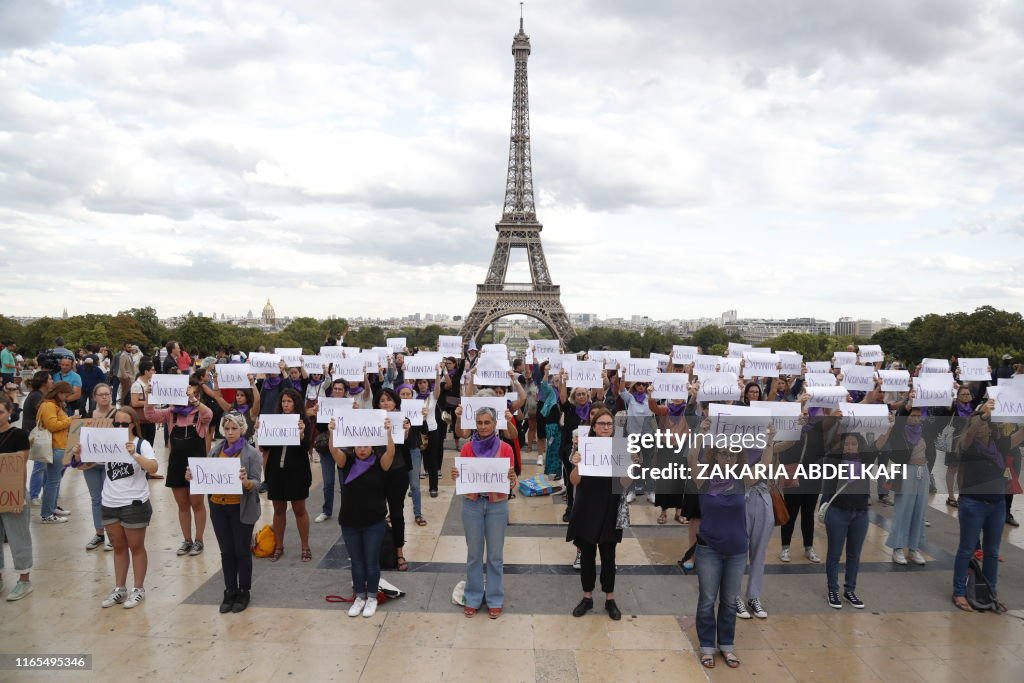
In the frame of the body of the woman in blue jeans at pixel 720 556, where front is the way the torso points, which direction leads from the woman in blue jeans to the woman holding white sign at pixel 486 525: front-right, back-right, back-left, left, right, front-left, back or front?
right

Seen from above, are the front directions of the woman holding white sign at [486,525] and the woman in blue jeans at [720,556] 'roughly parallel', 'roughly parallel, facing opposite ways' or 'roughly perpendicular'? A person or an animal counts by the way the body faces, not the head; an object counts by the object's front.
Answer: roughly parallel

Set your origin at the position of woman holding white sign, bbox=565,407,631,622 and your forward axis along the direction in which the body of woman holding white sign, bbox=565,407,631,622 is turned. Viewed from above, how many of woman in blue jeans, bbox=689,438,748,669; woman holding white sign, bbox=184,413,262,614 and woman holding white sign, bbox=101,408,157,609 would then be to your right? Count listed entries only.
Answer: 2

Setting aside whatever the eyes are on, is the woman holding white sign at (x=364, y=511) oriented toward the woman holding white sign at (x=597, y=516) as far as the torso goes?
no

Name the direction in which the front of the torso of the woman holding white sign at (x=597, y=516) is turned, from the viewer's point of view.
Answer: toward the camera

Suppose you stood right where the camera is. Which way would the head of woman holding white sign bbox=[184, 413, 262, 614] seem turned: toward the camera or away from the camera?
toward the camera

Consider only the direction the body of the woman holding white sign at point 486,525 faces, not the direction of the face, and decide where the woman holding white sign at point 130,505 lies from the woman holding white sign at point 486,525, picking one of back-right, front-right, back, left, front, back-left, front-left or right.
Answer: right

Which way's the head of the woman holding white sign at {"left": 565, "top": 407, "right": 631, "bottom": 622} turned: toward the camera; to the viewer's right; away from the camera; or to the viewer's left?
toward the camera

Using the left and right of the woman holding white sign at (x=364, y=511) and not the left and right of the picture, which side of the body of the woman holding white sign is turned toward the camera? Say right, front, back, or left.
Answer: front

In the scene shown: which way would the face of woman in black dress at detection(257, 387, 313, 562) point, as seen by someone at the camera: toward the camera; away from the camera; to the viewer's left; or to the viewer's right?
toward the camera

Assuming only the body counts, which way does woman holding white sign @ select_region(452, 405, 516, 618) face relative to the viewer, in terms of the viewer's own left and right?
facing the viewer

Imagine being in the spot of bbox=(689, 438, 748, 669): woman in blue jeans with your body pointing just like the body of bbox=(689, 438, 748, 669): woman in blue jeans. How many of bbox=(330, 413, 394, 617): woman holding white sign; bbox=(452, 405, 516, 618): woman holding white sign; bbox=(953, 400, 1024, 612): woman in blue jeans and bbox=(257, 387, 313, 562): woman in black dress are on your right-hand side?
3

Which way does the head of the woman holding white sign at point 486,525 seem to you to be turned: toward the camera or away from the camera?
toward the camera

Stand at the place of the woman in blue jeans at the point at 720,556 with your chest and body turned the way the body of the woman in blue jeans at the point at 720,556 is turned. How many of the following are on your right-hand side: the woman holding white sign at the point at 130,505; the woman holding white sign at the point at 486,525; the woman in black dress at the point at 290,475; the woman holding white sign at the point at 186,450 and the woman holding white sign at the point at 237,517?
5

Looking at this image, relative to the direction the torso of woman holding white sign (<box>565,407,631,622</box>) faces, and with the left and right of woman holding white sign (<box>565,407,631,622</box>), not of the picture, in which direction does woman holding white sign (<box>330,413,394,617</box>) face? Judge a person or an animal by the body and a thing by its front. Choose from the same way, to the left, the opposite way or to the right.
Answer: the same way

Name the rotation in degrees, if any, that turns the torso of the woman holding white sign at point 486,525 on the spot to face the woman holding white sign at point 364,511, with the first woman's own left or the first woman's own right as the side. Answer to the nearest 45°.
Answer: approximately 90° to the first woman's own right

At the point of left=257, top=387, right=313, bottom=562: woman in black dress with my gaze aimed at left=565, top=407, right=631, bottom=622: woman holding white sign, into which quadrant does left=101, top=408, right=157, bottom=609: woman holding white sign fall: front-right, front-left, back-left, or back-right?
back-right

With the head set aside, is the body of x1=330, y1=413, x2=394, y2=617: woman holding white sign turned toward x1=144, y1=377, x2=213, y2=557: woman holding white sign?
no
